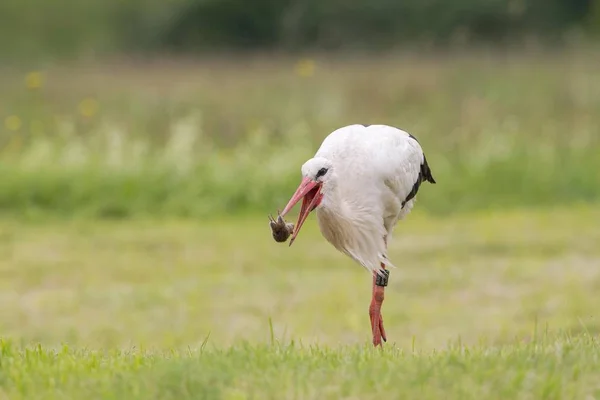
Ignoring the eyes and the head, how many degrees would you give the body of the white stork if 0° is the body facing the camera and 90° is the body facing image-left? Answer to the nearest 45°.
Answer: approximately 45°

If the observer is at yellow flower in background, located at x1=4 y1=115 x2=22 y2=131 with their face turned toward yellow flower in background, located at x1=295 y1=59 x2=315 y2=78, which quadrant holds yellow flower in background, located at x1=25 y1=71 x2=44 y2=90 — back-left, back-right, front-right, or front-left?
front-left

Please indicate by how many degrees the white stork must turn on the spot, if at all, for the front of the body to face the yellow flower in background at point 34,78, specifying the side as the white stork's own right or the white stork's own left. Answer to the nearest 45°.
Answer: approximately 90° to the white stork's own right

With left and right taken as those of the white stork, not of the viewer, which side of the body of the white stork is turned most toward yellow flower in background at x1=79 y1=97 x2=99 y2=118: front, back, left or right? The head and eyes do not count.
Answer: right

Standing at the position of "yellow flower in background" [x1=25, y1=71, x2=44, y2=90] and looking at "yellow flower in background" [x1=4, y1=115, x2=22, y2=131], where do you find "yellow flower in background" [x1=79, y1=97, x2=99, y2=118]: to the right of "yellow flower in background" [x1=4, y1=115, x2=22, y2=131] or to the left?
left

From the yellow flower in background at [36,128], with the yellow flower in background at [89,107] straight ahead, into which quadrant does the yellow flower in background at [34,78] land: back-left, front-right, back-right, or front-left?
front-left

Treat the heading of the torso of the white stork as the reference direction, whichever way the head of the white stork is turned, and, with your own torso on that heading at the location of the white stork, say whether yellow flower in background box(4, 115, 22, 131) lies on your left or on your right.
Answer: on your right

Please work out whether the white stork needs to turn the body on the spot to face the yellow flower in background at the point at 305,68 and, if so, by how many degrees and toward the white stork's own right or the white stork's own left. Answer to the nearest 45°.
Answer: approximately 135° to the white stork's own right

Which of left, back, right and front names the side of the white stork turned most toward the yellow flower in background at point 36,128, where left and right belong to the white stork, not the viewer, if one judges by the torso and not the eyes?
right
